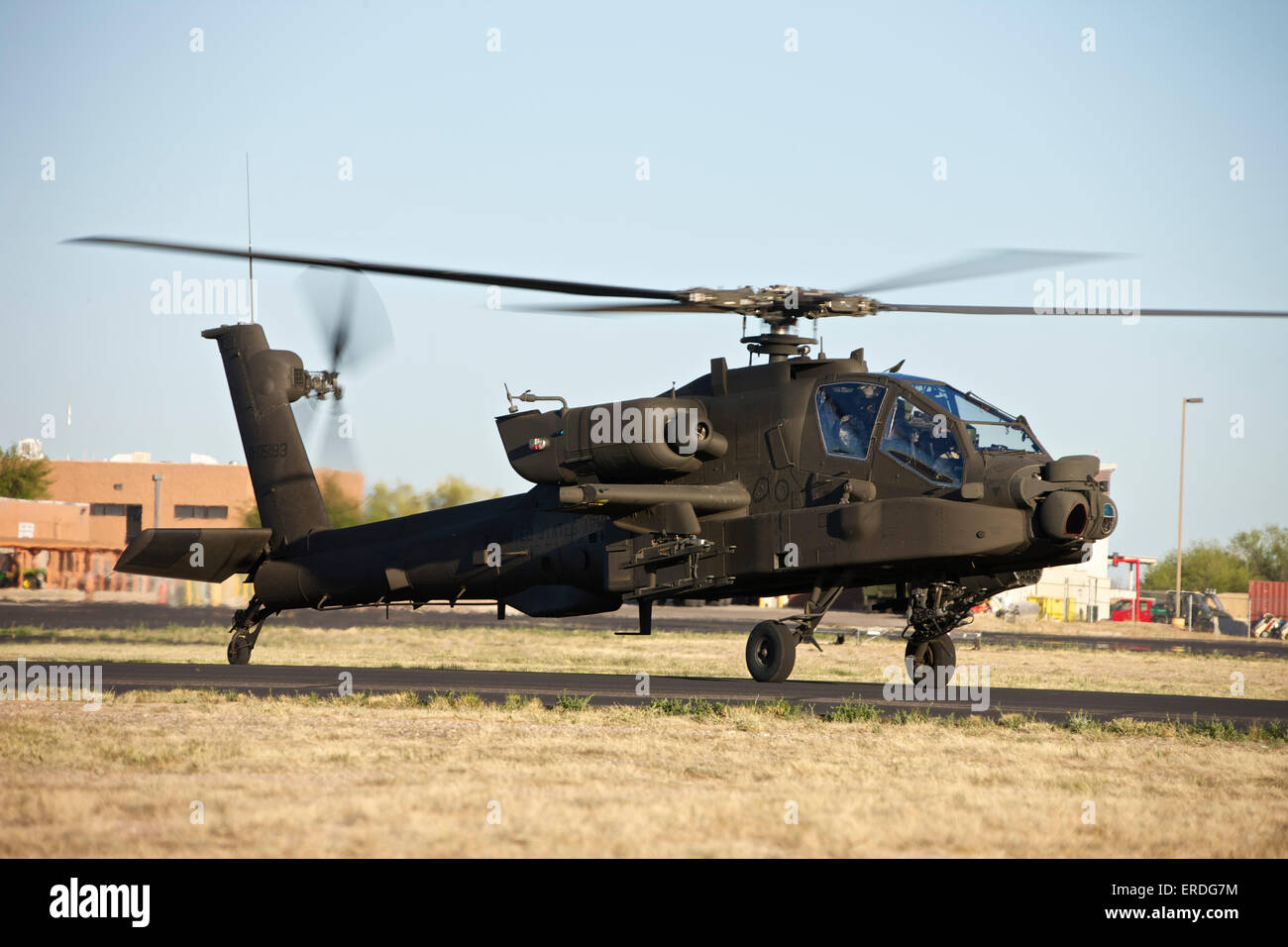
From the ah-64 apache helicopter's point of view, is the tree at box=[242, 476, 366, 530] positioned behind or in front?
behind

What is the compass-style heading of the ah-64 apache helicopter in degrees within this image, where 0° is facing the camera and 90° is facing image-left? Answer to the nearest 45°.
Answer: approximately 315°
